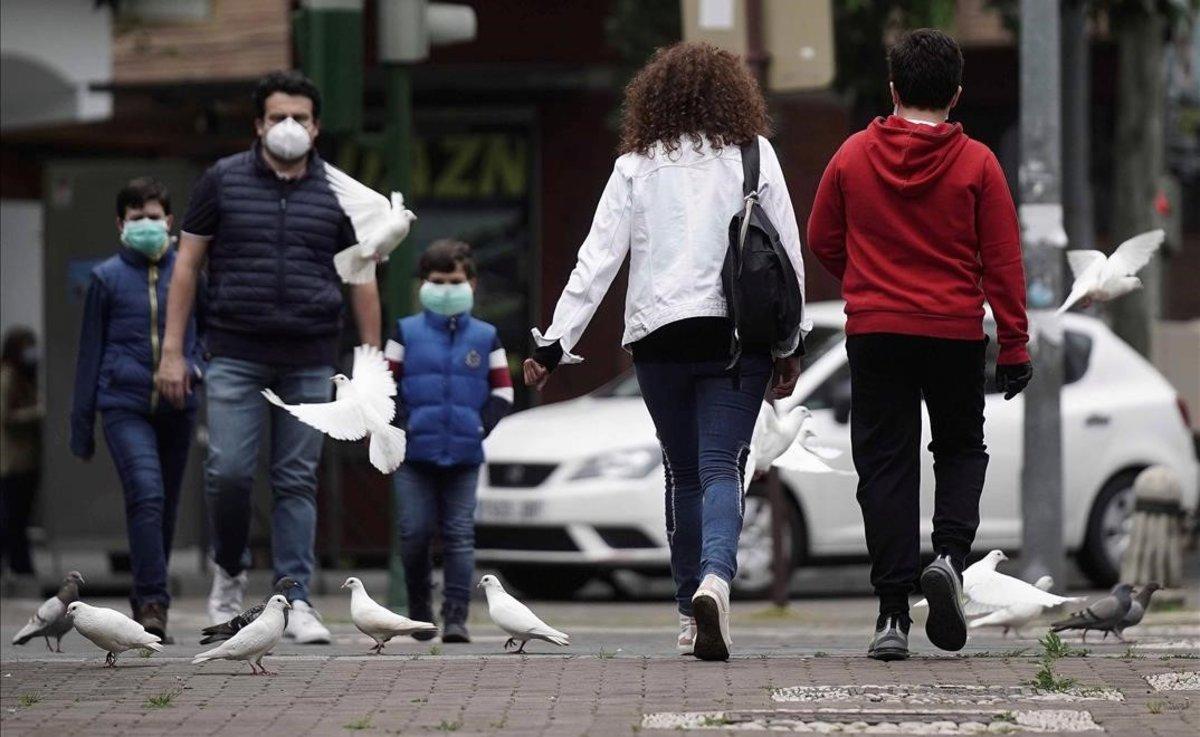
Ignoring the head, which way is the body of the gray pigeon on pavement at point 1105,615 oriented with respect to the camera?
to the viewer's right

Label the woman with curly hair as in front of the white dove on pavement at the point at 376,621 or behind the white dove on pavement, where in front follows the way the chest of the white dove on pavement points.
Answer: behind

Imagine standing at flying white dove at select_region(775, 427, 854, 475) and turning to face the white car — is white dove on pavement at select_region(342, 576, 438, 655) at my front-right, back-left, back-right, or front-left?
back-left

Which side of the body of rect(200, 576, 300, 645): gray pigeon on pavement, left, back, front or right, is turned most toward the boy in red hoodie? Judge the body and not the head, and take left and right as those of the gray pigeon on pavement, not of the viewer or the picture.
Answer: front

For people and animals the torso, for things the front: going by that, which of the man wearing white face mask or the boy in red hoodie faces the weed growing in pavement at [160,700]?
the man wearing white face mask

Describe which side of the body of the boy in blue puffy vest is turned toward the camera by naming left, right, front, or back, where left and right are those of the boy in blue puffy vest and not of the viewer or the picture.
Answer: front

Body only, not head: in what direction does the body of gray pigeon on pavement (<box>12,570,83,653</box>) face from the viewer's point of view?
to the viewer's right

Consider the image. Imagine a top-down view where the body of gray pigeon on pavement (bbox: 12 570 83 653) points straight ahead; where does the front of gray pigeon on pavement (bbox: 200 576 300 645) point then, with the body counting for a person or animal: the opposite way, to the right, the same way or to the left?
the same way

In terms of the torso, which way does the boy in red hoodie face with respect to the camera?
away from the camera

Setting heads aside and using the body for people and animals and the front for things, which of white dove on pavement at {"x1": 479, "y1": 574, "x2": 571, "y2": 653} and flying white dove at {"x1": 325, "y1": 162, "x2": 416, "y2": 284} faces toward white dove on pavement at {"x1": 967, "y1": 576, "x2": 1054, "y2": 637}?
the flying white dove

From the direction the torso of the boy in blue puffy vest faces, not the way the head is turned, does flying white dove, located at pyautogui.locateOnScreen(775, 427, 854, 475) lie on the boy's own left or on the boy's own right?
on the boy's own left

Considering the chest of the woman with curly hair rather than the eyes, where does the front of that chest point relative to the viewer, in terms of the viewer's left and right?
facing away from the viewer

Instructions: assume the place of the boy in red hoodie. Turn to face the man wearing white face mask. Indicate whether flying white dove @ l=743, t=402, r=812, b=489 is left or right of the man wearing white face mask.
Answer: right

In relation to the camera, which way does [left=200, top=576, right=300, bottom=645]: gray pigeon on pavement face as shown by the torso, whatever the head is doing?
to the viewer's right

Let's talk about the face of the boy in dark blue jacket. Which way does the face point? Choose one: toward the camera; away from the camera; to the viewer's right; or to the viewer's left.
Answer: toward the camera

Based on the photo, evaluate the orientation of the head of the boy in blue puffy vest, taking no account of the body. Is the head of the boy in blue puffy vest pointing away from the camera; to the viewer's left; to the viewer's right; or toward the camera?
toward the camera
